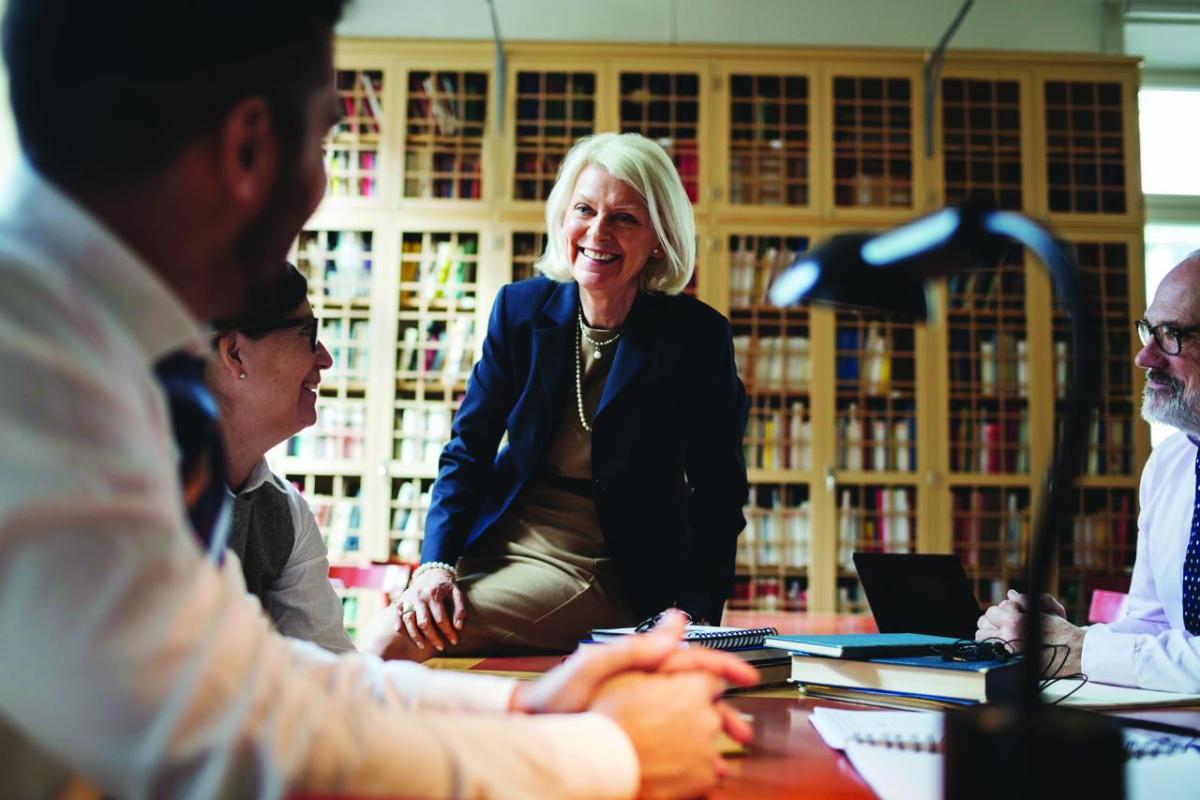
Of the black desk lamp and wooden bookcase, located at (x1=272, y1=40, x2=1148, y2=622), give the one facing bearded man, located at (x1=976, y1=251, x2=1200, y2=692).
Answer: the wooden bookcase

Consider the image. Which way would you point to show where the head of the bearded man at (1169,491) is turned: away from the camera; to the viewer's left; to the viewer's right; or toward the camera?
to the viewer's left

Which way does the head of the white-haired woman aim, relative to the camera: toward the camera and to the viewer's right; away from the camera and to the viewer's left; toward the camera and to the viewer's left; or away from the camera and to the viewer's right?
toward the camera and to the viewer's left

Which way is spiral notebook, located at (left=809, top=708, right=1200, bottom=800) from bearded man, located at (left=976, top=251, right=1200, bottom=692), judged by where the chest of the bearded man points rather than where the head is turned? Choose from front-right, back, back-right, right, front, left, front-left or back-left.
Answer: front-left

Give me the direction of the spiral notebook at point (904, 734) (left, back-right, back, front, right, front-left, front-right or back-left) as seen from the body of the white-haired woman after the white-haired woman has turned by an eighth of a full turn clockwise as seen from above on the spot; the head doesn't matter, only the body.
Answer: left

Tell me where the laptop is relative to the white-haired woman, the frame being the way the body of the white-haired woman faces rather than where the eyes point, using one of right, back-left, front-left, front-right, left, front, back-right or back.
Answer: left

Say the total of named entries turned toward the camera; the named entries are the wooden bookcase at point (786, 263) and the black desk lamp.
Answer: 1

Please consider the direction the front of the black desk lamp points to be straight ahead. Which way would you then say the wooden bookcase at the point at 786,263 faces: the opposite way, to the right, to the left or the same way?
to the left

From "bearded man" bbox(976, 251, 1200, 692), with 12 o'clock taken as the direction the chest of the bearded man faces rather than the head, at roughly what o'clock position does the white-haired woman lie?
The white-haired woman is roughly at 1 o'clock from the bearded man.

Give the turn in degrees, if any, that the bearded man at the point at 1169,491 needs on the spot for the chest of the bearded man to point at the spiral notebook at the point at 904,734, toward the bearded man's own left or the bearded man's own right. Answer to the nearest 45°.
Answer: approximately 45° to the bearded man's own left

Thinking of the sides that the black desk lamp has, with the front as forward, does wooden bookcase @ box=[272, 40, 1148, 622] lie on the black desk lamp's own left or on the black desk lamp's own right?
on the black desk lamp's own right

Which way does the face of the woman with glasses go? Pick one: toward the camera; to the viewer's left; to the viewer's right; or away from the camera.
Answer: to the viewer's right

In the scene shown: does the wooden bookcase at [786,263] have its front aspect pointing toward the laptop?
yes

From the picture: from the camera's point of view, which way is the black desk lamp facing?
to the viewer's left

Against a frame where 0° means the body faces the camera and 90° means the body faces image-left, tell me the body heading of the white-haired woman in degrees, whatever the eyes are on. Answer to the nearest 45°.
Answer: approximately 45°
